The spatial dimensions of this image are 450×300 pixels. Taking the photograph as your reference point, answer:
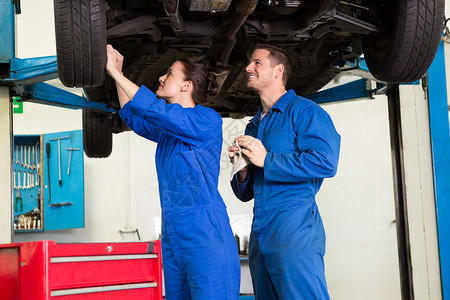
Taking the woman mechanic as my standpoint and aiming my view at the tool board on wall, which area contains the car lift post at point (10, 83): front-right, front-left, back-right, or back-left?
front-left

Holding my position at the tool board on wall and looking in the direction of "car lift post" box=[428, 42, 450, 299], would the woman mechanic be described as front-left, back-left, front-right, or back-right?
front-right

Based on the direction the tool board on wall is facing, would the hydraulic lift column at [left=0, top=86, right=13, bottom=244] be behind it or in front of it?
in front

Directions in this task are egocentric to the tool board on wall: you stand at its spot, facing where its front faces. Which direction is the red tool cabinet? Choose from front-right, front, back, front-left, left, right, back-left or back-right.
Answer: front

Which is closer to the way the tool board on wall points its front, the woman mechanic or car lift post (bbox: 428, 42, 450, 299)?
the woman mechanic

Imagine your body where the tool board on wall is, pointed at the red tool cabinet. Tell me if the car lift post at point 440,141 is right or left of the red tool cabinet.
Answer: left

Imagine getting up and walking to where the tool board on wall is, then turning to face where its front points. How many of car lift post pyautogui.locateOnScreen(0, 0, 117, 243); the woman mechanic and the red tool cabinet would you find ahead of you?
3

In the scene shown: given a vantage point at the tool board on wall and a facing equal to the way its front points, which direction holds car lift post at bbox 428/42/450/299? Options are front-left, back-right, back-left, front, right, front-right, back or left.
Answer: front-left

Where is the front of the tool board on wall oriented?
toward the camera
